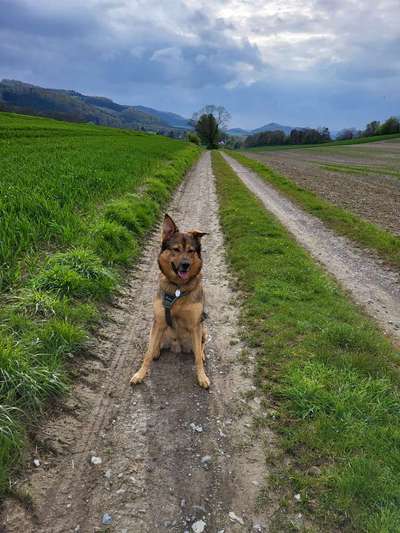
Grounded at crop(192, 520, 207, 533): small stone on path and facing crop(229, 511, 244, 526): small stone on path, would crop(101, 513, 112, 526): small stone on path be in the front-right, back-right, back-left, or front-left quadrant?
back-left

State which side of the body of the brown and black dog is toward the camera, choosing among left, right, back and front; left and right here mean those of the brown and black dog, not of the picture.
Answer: front

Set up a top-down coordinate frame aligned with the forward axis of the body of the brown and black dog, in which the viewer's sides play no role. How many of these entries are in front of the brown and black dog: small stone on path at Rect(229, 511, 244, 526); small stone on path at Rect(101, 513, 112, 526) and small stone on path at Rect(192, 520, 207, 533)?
3

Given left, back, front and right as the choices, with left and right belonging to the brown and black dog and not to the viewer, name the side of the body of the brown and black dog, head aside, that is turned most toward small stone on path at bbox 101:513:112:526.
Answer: front

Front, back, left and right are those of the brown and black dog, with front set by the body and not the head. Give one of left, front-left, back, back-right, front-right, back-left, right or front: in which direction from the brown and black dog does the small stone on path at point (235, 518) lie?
front

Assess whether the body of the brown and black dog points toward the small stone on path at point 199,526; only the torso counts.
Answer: yes
